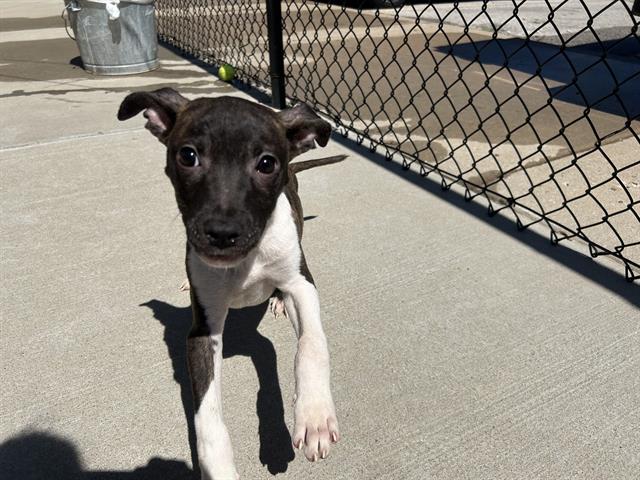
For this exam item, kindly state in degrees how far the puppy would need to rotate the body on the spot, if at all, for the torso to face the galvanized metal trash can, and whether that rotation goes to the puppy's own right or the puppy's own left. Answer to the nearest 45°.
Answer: approximately 180°

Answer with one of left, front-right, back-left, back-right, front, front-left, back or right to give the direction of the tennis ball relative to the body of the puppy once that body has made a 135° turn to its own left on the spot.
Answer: front-left

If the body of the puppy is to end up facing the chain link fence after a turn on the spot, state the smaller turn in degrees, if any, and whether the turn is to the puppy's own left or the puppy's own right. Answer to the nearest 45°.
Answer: approximately 135° to the puppy's own left

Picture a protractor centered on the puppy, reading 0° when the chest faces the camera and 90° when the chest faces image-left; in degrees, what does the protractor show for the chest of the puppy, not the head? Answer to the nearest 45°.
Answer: approximately 0°
